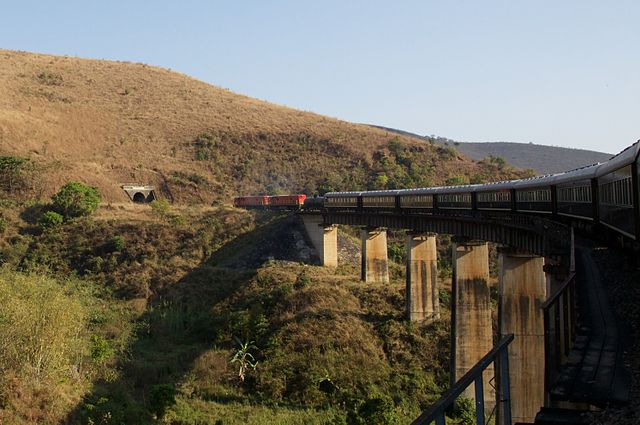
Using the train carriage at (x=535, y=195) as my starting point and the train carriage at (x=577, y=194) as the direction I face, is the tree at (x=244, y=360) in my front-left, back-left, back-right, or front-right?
back-right

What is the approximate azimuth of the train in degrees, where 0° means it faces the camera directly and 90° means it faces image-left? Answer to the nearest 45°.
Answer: approximately 135°

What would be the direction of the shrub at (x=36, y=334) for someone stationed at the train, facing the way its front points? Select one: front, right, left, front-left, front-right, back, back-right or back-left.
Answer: front-left

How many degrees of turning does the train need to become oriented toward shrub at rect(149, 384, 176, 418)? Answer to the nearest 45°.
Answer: approximately 45° to its left
